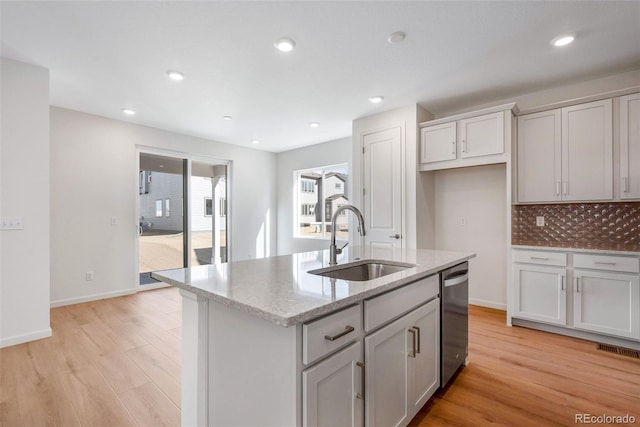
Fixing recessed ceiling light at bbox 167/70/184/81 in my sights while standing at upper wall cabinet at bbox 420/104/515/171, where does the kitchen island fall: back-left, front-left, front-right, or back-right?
front-left

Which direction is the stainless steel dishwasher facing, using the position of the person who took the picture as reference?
facing to the right of the viewer

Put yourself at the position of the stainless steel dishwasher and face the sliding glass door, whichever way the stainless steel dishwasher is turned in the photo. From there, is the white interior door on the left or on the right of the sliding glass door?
right

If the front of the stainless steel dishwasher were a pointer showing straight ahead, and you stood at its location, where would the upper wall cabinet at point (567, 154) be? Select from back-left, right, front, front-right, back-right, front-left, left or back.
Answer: front-left

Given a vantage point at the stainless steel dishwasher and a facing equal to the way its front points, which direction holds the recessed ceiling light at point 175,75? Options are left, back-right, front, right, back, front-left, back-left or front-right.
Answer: back

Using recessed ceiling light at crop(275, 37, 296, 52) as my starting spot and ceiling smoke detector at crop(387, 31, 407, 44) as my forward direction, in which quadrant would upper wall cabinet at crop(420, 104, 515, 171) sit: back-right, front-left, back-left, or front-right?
front-left

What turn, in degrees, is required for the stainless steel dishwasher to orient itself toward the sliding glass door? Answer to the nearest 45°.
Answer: approximately 180°

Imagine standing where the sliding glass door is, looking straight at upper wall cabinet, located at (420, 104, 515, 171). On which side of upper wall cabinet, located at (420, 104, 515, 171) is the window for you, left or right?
left

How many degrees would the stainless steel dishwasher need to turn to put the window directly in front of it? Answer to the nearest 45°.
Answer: approximately 135° to its left

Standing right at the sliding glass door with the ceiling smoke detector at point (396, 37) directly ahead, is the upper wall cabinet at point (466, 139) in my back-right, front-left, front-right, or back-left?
front-left
